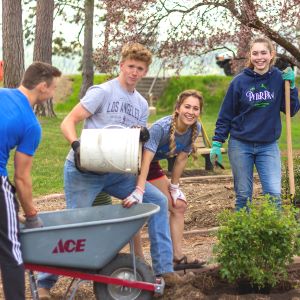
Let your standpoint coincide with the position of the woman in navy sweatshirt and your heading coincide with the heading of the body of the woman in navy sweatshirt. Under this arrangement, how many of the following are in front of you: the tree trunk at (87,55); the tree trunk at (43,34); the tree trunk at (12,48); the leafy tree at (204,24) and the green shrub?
1

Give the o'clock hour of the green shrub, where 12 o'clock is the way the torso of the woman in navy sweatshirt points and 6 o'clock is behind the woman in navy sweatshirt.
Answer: The green shrub is roughly at 12 o'clock from the woman in navy sweatshirt.

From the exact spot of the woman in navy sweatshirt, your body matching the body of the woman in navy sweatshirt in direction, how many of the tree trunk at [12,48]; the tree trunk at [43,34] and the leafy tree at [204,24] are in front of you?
0

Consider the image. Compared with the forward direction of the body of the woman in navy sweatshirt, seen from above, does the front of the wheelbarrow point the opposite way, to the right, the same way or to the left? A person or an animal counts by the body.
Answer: to the left

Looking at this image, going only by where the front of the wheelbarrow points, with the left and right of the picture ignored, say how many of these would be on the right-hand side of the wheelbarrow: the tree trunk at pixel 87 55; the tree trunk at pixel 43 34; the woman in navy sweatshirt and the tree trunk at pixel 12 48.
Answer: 0

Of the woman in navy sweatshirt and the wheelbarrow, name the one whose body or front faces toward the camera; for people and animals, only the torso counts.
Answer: the woman in navy sweatshirt

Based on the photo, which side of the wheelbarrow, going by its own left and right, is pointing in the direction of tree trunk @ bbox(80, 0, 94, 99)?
left

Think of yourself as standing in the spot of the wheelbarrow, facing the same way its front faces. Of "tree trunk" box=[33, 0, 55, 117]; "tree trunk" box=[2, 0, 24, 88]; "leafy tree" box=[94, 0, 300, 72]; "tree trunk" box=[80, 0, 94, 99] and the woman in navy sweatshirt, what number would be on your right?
0

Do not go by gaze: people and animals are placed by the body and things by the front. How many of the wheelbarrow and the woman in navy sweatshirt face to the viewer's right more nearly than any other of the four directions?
1

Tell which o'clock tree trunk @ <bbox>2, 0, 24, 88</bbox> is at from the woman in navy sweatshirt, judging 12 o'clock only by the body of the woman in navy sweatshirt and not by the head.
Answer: The tree trunk is roughly at 5 o'clock from the woman in navy sweatshirt.

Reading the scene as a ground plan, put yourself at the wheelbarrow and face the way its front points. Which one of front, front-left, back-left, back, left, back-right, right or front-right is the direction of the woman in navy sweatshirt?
front-left

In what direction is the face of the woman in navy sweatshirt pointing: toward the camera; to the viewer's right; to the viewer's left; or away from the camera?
toward the camera

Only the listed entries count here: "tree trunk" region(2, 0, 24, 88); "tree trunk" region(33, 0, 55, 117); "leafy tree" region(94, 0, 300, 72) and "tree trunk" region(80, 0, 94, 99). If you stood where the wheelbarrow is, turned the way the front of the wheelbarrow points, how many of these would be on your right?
0

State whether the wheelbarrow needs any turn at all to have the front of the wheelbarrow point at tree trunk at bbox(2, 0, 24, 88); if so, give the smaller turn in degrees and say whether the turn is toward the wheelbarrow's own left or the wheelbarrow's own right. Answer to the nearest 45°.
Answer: approximately 90° to the wheelbarrow's own left

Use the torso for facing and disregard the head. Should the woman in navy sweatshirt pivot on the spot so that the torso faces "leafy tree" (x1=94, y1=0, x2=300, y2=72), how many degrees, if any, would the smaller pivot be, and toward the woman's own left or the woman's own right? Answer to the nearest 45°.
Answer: approximately 180°

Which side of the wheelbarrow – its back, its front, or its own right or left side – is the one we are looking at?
right

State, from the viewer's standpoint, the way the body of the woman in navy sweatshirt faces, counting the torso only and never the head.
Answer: toward the camera

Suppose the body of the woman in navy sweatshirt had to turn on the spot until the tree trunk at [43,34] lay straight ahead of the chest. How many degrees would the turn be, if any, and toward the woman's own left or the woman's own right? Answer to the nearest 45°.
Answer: approximately 135° to the woman's own right

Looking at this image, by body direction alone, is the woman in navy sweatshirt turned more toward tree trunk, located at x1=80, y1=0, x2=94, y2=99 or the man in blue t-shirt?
the man in blue t-shirt
